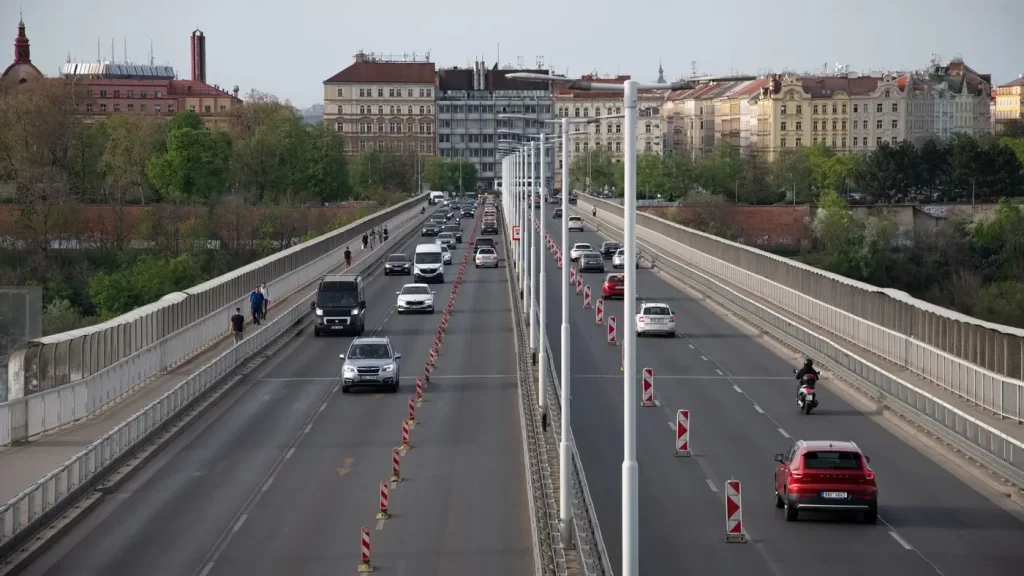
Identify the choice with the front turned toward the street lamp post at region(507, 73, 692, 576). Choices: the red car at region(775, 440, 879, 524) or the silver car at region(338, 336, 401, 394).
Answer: the silver car

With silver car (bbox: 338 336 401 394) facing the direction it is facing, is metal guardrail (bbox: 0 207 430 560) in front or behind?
in front

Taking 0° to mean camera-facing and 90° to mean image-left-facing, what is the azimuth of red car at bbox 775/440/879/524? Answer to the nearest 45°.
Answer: approximately 180°

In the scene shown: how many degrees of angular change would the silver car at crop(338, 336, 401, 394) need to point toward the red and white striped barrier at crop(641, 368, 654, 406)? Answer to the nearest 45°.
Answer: approximately 45° to its left

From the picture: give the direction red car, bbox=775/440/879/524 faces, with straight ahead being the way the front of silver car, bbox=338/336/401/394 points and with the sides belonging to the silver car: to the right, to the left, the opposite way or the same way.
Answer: the opposite way

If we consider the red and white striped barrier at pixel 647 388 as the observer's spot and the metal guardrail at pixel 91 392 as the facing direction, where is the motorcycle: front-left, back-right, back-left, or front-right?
back-left

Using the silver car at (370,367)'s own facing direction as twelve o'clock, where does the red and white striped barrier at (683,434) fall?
The red and white striped barrier is roughly at 11 o'clock from the silver car.

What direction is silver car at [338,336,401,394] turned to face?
toward the camera

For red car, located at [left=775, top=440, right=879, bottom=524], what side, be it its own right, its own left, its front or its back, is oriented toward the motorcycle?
front

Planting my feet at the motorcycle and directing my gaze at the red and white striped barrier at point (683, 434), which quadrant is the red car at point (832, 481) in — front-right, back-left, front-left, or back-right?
front-left

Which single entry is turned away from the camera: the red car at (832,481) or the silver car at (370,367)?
the red car

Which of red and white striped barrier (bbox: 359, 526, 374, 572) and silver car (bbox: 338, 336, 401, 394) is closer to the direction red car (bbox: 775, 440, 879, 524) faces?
the silver car

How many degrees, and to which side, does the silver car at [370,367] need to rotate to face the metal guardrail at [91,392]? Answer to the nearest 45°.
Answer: approximately 45° to its right

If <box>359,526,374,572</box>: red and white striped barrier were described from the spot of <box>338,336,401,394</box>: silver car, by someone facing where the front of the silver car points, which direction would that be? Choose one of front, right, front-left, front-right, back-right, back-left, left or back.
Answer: front

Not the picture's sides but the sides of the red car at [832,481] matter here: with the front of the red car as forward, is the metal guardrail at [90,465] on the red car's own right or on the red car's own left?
on the red car's own left

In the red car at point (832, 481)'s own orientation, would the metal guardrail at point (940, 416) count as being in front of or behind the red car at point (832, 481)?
in front
